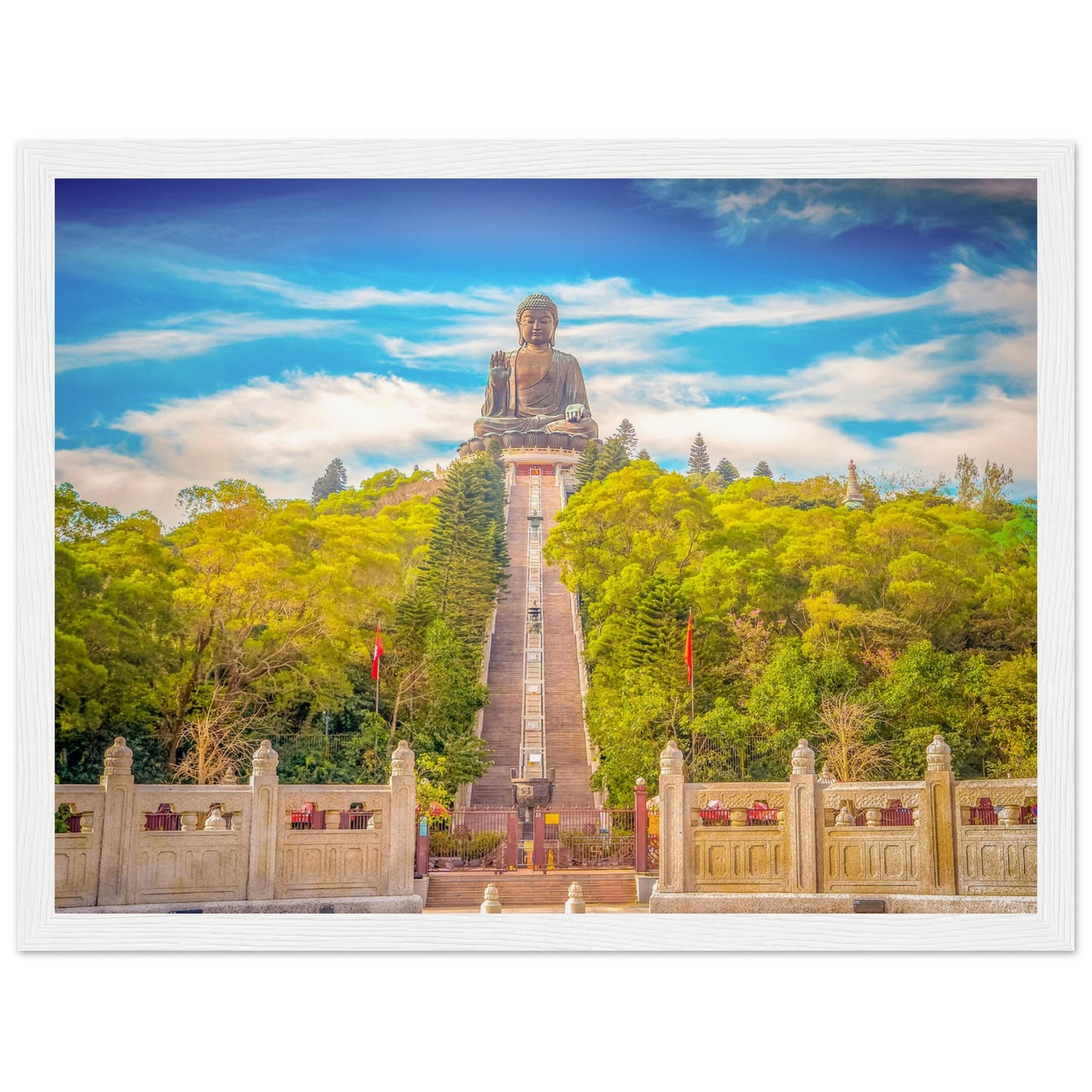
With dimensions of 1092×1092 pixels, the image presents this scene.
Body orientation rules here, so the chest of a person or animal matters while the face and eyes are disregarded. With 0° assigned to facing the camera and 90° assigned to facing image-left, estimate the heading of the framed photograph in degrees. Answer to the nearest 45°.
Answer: approximately 0°
